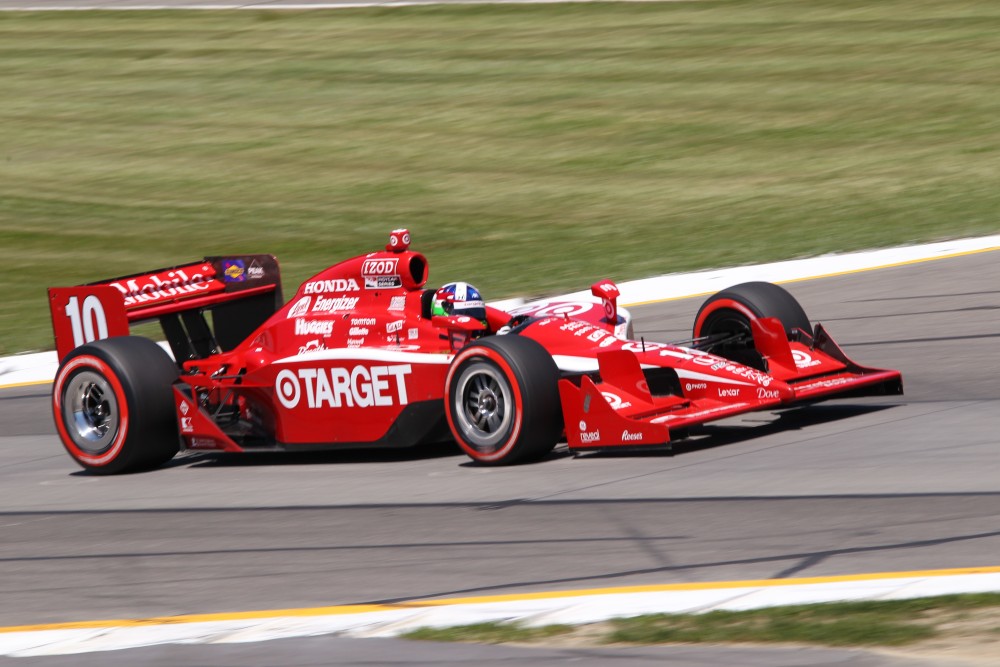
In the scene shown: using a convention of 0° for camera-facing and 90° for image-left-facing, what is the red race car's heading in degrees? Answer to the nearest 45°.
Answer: approximately 315°
